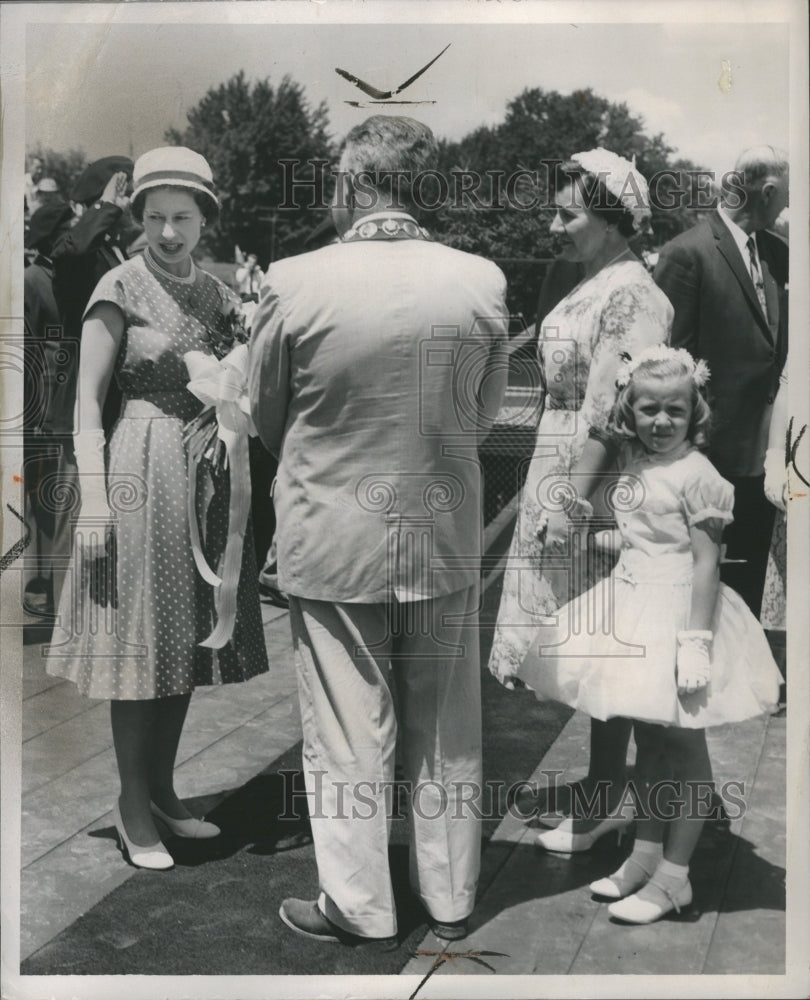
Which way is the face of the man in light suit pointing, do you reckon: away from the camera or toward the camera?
away from the camera

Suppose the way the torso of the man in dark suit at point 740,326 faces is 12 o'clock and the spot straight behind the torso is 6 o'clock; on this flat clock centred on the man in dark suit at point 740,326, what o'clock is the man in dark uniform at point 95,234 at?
the man in dark uniform at point 95,234 is roughly at 4 o'clock from the man in dark suit at point 740,326.

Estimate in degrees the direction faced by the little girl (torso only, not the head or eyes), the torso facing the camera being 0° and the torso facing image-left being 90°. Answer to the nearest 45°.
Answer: approximately 45°

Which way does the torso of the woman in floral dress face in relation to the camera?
to the viewer's left

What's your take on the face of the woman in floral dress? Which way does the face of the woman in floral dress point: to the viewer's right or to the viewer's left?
to the viewer's left
